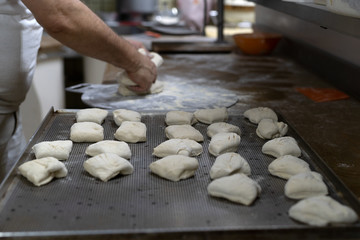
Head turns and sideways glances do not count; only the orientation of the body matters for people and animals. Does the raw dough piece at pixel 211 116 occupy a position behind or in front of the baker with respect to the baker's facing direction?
in front

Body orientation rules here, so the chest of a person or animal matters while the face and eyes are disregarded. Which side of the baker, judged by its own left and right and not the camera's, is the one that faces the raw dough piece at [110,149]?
right

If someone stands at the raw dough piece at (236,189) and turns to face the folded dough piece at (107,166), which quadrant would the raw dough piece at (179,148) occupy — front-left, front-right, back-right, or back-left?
front-right

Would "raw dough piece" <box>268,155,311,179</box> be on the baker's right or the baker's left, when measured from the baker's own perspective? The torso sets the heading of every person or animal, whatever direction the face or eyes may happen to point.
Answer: on its right

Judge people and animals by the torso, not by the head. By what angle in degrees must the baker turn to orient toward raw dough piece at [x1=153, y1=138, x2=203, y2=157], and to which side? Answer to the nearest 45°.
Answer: approximately 45° to its right

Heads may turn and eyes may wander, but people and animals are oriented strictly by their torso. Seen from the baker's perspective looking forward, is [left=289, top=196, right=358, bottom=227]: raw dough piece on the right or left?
on its right

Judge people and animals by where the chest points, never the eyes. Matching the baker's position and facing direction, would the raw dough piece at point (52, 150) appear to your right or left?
on your right

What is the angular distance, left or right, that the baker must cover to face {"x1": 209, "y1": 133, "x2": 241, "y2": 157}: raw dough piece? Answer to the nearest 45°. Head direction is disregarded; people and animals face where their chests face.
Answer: approximately 45° to its right

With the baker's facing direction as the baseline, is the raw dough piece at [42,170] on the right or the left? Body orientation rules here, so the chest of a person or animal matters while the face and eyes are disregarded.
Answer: on its right

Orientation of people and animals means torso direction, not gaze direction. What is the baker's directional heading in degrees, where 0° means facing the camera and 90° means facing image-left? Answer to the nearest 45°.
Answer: approximately 270°

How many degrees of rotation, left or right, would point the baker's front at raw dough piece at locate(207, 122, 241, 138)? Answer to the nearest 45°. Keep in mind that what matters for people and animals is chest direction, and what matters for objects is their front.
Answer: approximately 45° to its right
